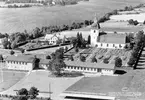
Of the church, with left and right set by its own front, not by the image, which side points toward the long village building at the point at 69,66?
left

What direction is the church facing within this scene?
to the viewer's left

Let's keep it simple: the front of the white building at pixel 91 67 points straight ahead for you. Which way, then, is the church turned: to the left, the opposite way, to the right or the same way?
to the right

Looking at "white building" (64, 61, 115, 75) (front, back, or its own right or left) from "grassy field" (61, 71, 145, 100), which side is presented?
front

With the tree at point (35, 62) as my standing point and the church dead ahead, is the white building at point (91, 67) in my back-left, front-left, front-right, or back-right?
front-right

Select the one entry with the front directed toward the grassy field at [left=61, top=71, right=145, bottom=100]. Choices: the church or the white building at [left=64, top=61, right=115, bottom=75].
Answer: the white building

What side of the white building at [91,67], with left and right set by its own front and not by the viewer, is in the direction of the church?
back

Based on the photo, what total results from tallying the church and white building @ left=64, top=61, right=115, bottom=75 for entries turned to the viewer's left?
1

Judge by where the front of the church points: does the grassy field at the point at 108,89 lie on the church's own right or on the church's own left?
on the church's own left

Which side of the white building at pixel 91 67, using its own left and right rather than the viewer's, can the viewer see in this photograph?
front

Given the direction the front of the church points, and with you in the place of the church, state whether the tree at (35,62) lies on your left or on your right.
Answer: on your left
